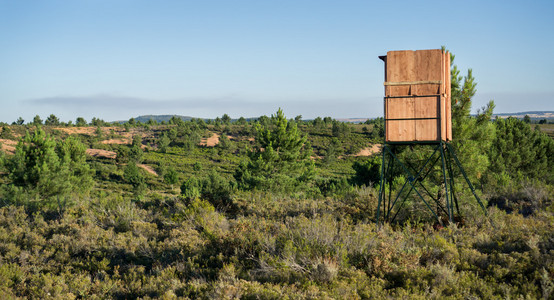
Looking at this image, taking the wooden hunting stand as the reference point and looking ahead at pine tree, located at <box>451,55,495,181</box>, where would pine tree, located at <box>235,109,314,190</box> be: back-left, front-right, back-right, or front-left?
front-left
